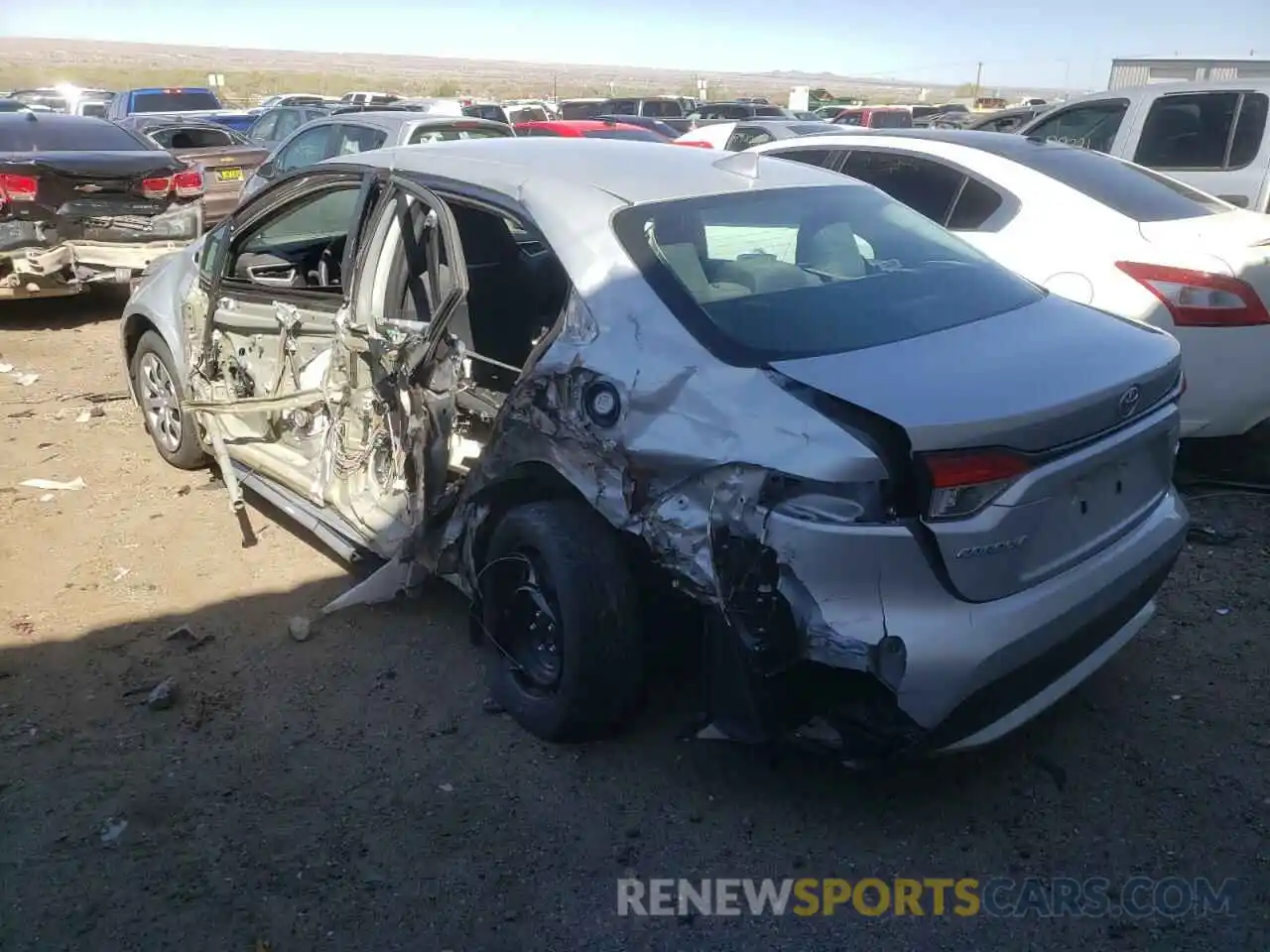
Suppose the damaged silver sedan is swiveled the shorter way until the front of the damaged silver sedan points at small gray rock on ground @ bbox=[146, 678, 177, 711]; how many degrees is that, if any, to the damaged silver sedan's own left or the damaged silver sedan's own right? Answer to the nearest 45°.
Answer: approximately 45° to the damaged silver sedan's own left

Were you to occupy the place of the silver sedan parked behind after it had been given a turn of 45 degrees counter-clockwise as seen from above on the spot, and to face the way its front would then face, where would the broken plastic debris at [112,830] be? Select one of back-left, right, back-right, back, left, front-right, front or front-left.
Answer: left

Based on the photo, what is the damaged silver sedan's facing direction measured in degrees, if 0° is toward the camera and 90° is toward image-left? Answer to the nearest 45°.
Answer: approximately 135°

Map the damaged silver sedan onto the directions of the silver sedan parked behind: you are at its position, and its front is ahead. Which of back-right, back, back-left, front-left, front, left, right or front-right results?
back-left

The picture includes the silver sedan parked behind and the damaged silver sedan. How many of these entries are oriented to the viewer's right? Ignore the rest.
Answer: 0

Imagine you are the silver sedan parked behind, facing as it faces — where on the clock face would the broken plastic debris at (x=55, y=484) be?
The broken plastic debris is roughly at 8 o'clock from the silver sedan parked behind.

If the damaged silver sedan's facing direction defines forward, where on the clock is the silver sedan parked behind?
The silver sedan parked behind is roughly at 1 o'clock from the damaged silver sedan.

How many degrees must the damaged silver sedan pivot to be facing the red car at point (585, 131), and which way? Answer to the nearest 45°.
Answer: approximately 45° to its right

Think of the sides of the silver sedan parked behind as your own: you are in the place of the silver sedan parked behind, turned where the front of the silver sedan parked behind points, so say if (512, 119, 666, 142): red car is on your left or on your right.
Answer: on your right

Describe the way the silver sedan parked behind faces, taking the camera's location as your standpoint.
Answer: facing away from the viewer and to the left of the viewer
